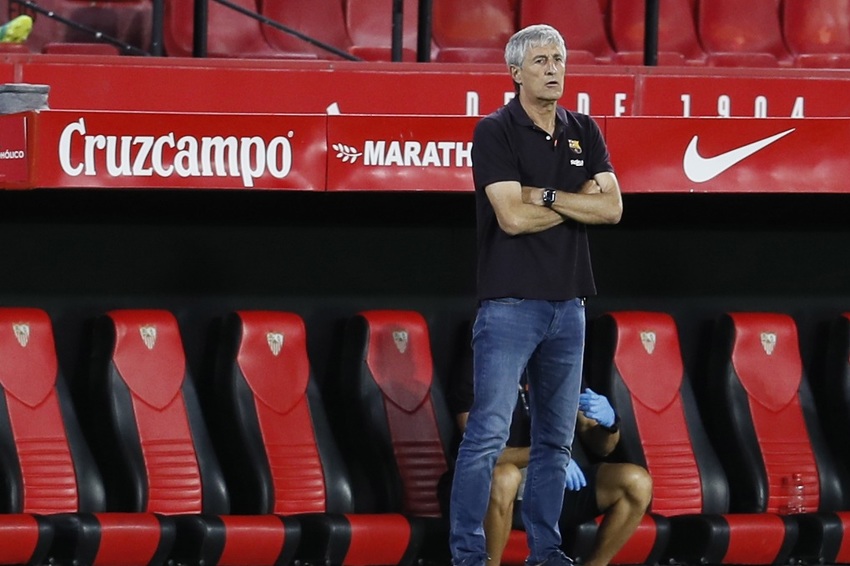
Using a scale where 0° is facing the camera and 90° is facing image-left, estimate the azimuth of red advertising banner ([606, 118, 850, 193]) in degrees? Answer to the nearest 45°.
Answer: approximately 0°

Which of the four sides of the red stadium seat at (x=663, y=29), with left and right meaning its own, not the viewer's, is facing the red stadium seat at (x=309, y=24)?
right

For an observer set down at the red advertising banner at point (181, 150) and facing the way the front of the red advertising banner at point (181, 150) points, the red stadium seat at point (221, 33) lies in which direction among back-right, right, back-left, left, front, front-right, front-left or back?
back

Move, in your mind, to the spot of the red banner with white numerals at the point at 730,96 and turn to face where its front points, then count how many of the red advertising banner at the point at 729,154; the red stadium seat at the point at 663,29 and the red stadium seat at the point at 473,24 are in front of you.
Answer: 1

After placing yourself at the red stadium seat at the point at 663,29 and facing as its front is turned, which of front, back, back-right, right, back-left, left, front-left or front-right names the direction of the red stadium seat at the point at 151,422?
right

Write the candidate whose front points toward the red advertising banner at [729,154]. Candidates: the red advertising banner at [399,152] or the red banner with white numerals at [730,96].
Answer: the red banner with white numerals at [730,96]

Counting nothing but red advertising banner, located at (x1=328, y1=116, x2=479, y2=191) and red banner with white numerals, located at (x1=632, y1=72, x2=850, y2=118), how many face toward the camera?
2

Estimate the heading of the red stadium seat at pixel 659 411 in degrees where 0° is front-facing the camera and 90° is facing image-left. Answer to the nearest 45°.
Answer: approximately 315°

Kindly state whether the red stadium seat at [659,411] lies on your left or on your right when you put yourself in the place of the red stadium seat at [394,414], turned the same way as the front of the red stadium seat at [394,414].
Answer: on your left
